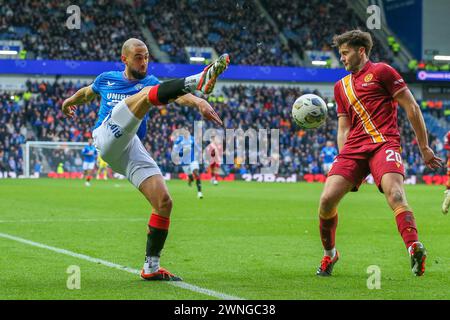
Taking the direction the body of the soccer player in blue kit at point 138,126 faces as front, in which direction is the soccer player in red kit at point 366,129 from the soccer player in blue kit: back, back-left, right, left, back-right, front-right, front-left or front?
front-left

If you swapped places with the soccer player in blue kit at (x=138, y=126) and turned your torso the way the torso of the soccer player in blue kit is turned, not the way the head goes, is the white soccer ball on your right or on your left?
on your left

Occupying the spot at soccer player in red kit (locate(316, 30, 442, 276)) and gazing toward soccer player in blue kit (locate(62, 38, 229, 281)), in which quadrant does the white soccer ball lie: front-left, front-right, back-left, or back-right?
front-left

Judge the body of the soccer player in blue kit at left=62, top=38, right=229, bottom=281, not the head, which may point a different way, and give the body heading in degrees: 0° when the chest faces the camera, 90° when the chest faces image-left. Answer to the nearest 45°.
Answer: approximately 315°

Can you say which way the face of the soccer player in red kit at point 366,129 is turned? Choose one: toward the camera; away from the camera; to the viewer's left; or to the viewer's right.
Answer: to the viewer's left
